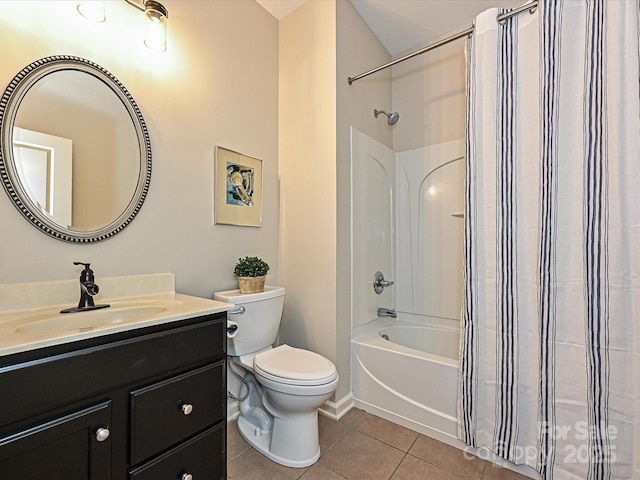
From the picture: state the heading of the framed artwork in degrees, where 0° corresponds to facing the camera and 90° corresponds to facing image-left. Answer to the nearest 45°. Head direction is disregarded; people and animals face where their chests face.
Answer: approximately 315°

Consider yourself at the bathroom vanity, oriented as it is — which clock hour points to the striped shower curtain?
The striped shower curtain is roughly at 11 o'clock from the bathroom vanity.

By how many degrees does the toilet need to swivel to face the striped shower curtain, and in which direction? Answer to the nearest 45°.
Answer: approximately 45° to its left

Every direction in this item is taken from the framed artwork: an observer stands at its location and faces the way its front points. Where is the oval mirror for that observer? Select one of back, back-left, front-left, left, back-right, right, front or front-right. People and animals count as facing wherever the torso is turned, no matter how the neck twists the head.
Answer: right

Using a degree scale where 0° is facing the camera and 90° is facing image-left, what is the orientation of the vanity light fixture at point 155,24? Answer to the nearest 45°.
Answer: approximately 315°

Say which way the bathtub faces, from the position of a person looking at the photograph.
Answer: facing the viewer and to the left of the viewer

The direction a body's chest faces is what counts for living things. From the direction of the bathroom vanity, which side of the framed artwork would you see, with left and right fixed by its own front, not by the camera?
right

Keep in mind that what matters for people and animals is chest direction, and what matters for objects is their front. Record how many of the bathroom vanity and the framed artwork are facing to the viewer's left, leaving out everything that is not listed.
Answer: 0

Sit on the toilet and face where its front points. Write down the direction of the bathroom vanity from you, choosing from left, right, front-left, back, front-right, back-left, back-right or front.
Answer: right

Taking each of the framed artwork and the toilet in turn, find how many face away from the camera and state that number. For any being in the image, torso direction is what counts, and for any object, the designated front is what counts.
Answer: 0
